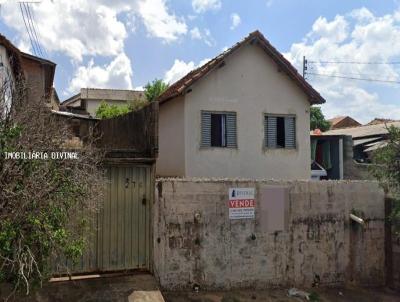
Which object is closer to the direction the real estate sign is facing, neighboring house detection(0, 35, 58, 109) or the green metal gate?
the green metal gate

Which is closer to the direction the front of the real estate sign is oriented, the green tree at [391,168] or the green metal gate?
the green metal gate

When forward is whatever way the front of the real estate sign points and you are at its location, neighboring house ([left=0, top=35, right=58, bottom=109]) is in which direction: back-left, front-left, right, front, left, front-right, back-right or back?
back-right

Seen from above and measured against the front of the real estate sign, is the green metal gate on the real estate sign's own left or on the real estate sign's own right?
on the real estate sign's own right

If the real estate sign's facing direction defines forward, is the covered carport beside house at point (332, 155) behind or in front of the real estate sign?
behind

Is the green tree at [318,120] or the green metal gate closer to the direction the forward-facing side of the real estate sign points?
the green metal gate

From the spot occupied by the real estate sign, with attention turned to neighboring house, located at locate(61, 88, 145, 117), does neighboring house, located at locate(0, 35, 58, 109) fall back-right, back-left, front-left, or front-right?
front-left

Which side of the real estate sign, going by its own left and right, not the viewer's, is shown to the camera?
front

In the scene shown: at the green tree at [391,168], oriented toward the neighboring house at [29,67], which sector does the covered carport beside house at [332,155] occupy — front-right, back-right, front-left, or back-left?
front-right

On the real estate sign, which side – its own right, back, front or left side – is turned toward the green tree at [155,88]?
back

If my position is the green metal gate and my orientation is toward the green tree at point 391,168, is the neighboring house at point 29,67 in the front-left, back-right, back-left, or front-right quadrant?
back-left

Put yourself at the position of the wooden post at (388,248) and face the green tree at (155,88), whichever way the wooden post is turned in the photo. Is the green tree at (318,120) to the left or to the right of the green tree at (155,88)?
right

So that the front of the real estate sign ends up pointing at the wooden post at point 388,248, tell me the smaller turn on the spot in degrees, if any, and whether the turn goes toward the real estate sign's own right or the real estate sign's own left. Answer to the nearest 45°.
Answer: approximately 135° to the real estate sign's own left

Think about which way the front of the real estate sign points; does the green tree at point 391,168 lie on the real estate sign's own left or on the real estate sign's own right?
on the real estate sign's own left
